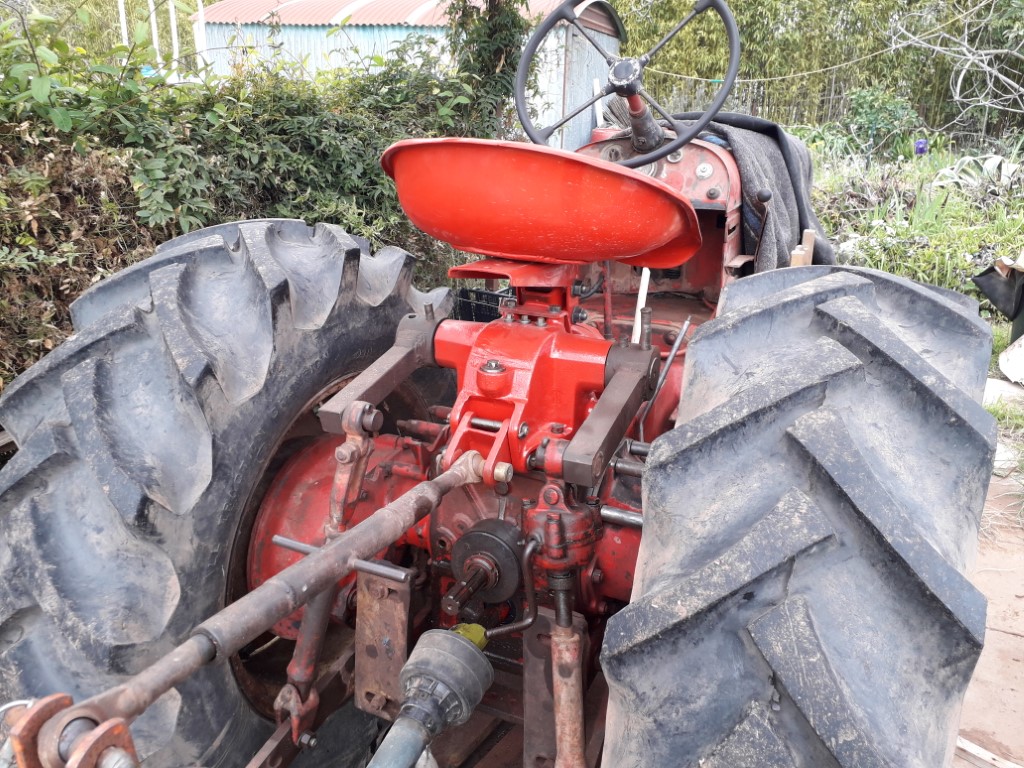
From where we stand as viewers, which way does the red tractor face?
facing away from the viewer and to the right of the viewer

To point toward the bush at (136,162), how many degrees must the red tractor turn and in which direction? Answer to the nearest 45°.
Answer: approximately 90° to its left

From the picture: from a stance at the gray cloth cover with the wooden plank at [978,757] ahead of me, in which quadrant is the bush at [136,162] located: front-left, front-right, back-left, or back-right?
back-right

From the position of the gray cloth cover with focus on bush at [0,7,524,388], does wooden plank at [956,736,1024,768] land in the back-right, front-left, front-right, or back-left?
back-left
